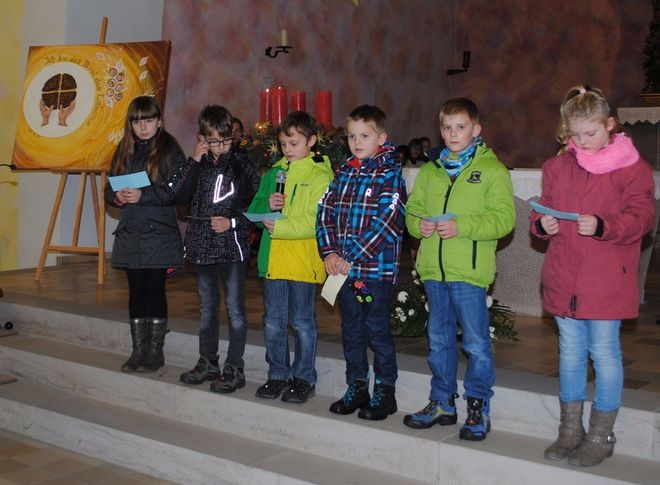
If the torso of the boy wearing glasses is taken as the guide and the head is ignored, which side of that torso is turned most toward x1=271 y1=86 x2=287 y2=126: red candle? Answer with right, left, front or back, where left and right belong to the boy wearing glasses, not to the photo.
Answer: back

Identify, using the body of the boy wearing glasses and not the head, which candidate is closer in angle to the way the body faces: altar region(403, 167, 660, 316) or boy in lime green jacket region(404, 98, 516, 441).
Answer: the boy in lime green jacket

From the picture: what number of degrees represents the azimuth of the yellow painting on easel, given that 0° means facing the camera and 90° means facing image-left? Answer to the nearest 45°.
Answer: approximately 0°

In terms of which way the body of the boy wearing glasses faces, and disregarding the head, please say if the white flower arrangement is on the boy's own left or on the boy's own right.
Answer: on the boy's own left

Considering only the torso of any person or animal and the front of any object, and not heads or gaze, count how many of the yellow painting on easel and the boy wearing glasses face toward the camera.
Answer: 2

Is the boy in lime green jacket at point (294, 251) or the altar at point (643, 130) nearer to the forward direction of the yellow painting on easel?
the boy in lime green jacket

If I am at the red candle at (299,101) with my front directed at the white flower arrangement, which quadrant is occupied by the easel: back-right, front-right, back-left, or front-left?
back-right
